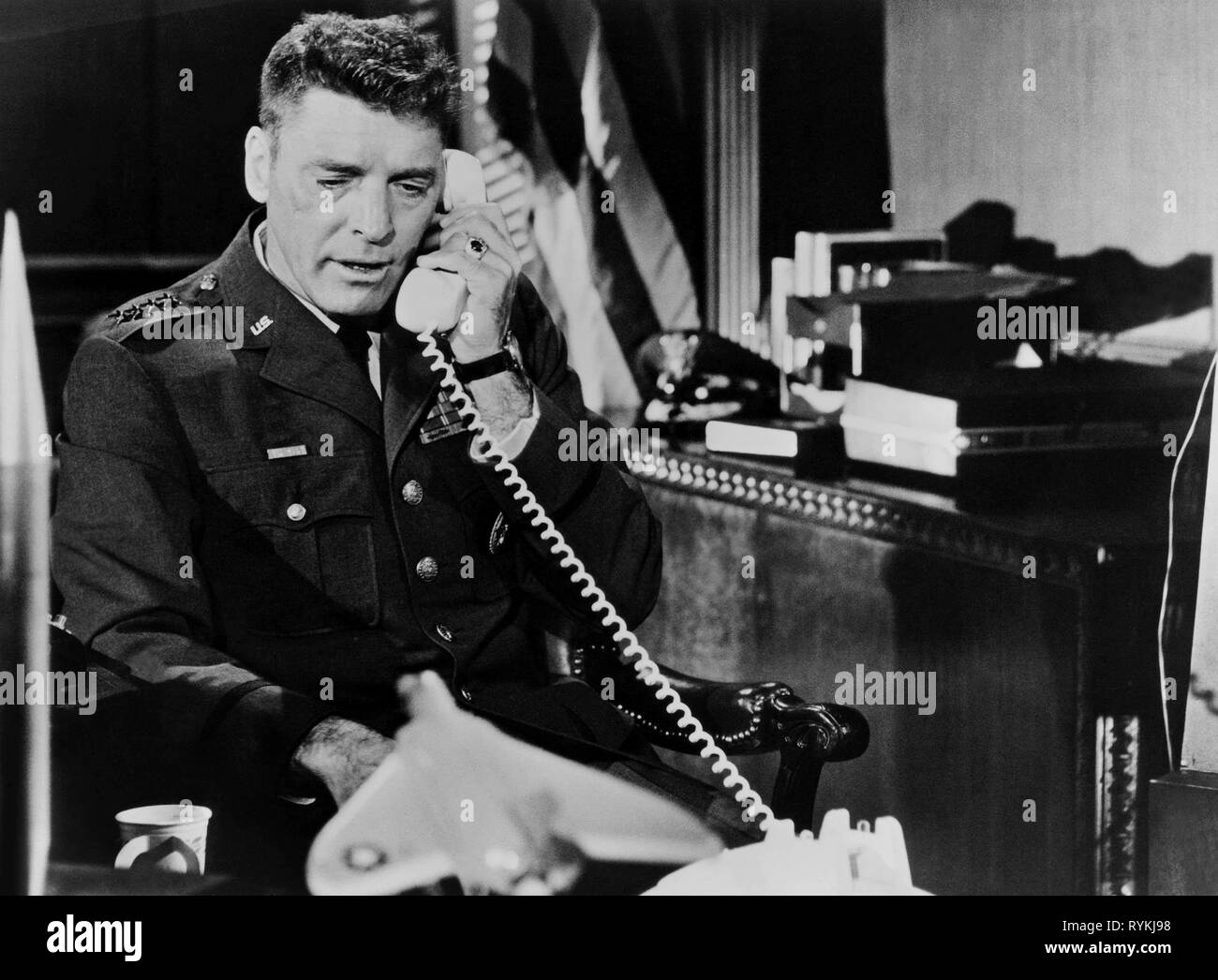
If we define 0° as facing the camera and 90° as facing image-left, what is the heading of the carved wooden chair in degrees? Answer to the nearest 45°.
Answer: approximately 315°

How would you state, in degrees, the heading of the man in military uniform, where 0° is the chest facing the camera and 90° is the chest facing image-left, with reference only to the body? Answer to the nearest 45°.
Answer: approximately 315°
